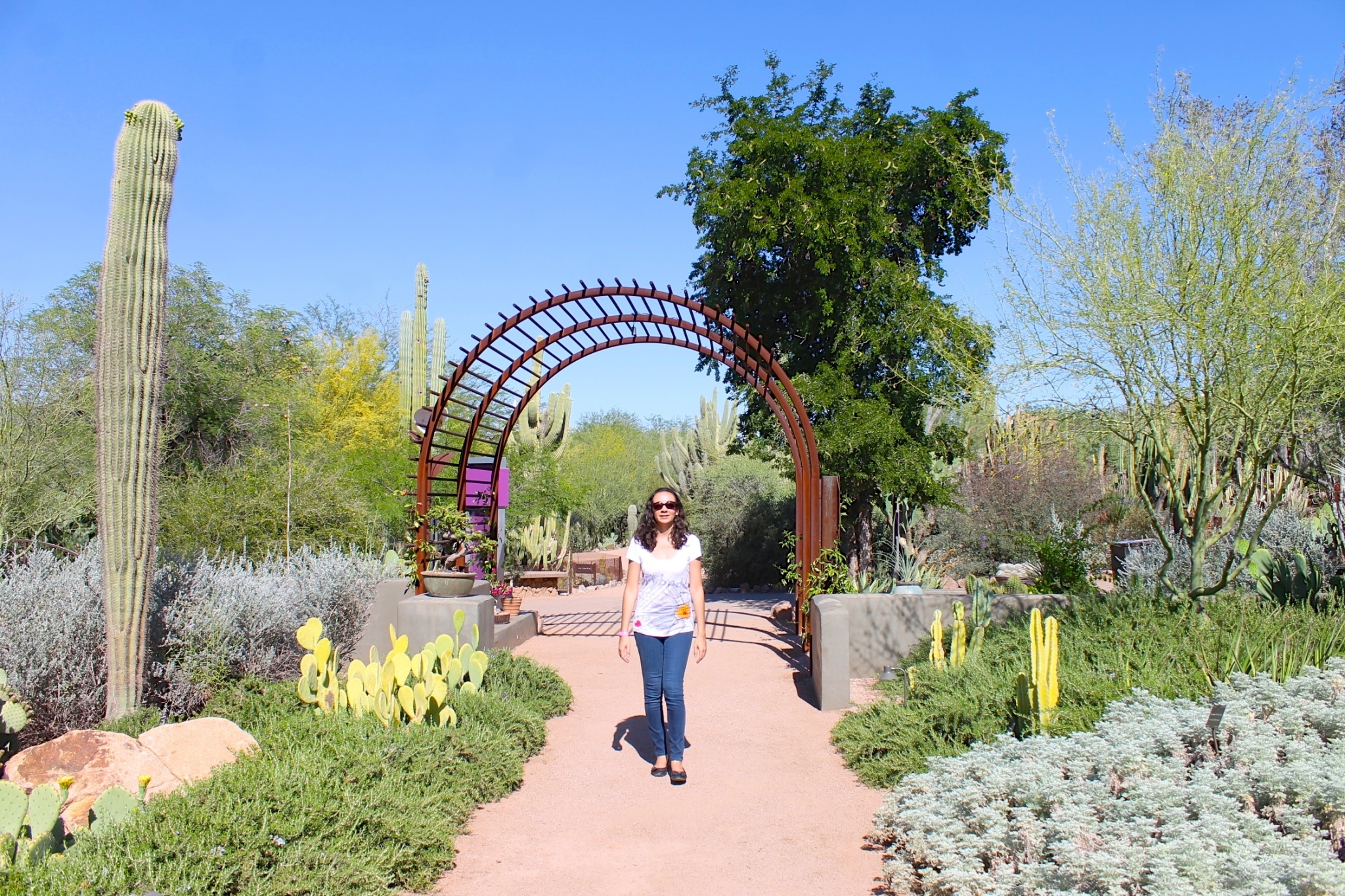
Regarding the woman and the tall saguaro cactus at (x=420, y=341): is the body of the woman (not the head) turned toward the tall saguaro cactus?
no

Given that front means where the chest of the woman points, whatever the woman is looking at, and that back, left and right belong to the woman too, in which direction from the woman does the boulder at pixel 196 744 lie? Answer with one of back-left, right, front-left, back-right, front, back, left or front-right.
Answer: right

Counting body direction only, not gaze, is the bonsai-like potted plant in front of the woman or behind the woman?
behind

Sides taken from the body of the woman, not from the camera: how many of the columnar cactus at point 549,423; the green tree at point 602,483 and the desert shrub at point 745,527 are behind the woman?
3

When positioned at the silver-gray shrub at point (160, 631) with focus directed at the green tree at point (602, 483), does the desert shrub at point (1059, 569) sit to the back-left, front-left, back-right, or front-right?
front-right

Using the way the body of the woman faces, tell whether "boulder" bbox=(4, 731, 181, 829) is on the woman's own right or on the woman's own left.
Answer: on the woman's own right

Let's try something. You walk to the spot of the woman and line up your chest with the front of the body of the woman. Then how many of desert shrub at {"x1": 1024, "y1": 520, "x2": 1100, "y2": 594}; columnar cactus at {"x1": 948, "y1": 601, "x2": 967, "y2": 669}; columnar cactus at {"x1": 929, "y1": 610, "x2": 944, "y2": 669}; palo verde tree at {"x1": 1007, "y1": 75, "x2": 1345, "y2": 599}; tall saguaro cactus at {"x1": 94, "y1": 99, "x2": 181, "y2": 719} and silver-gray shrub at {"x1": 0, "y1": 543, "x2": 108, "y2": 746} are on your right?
2

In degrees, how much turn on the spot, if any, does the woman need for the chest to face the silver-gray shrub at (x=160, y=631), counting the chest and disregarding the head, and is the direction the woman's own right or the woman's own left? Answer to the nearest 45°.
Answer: approximately 90° to the woman's own right

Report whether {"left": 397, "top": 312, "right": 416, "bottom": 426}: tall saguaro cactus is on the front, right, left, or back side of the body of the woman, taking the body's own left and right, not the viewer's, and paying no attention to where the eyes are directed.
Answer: back

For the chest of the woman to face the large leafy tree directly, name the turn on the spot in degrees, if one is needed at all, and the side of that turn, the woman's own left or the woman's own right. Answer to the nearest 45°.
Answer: approximately 180°

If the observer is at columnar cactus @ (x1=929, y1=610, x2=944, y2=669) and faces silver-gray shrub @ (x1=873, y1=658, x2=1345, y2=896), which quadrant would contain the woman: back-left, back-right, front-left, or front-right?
front-right

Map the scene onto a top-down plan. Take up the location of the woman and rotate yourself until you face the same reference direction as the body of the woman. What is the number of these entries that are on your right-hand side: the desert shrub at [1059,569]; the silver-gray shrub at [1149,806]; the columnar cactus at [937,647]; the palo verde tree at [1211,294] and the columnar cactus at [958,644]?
0

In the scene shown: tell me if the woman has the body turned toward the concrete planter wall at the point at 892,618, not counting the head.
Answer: no

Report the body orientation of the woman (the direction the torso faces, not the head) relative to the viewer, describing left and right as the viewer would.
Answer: facing the viewer

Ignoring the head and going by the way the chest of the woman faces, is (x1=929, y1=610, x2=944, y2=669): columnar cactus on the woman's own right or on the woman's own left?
on the woman's own left

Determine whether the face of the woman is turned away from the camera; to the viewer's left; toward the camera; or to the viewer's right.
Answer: toward the camera

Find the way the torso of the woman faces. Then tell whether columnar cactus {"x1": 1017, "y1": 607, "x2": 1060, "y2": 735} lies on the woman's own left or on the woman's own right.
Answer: on the woman's own left
